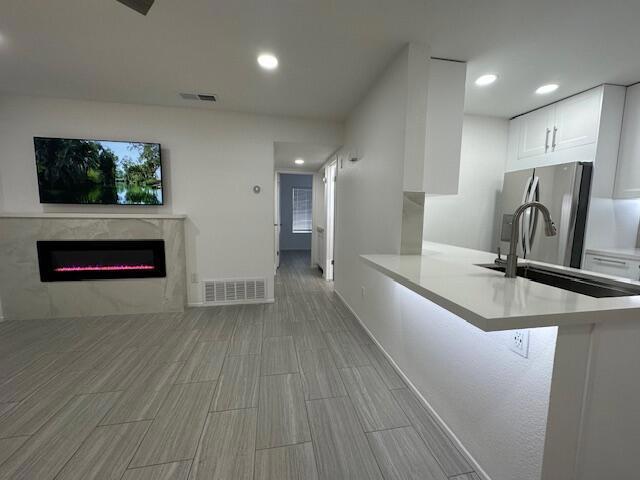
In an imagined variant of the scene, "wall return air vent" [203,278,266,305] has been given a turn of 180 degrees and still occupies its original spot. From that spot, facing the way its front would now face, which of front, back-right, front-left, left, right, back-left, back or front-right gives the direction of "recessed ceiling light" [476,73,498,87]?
back-right

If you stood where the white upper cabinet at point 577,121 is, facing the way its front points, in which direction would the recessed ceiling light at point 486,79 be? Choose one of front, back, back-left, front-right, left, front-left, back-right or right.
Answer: front

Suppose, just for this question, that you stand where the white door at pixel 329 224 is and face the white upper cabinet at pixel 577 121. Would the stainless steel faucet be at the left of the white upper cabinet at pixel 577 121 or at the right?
right

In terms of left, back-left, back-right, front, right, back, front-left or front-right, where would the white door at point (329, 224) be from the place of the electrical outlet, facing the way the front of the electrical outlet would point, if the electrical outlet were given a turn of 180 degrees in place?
left

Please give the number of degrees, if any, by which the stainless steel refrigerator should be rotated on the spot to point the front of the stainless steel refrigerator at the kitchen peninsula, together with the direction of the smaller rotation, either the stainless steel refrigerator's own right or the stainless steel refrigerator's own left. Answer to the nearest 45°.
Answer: approximately 45° to the stainless steel refrigerator's own left

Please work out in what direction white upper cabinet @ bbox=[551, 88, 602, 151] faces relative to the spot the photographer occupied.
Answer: facing the viewer and to the left of the viewer

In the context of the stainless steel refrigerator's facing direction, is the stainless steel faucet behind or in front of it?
in front

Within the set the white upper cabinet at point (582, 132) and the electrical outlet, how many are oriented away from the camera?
0

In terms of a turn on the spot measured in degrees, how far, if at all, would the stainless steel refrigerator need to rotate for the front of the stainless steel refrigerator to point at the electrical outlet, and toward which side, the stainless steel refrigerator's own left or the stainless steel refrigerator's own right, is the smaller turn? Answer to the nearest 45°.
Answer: approximately 45° to the stainless steel refrigerator's own left

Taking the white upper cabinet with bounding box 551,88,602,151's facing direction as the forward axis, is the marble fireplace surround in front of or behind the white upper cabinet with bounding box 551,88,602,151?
in front

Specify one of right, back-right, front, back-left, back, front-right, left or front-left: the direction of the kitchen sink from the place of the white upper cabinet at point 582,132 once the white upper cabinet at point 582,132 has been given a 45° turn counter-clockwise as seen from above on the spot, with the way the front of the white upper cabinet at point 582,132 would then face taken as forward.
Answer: front
